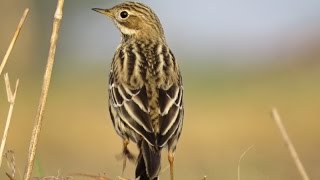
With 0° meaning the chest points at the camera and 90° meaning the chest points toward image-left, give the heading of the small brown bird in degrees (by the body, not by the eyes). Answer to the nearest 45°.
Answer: approximately 180°

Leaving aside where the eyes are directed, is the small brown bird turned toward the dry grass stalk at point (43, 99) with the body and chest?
no
